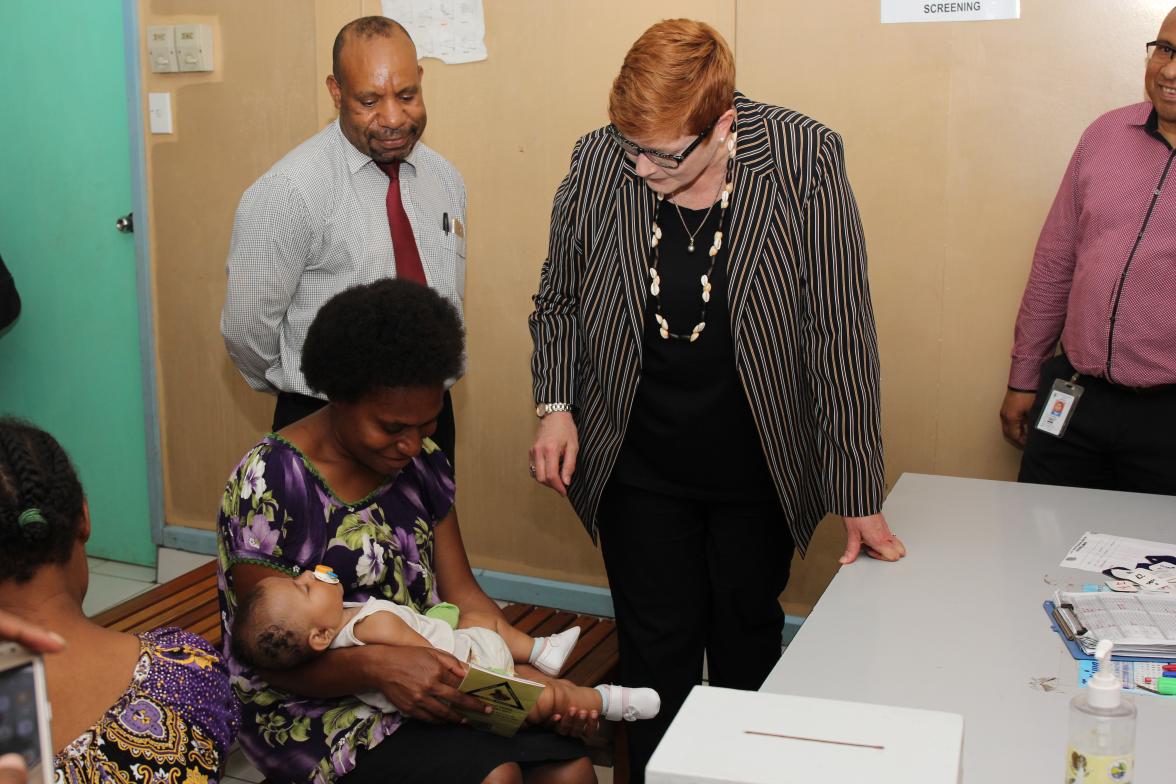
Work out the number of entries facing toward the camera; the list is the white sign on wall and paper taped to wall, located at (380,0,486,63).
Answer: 2

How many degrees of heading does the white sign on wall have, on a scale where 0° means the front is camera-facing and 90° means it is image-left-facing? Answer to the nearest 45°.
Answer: approximately 0°

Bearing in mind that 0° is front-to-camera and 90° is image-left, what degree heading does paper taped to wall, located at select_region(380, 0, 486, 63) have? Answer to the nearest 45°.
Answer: approximately 0°

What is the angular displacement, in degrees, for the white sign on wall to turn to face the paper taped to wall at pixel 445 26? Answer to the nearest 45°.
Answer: approximately 90° to its right

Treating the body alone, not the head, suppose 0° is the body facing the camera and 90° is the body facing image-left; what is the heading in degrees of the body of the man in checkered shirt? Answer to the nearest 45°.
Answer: approximately 315°

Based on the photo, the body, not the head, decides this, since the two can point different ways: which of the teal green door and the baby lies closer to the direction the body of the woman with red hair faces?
the baby

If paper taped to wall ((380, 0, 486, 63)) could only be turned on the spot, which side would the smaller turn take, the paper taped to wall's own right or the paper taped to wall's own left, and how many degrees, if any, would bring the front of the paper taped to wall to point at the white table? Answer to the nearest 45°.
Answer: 0° — it already faces it

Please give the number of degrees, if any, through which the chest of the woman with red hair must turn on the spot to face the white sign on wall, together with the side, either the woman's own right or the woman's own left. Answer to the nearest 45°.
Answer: approximately 135° to the woman's own left
